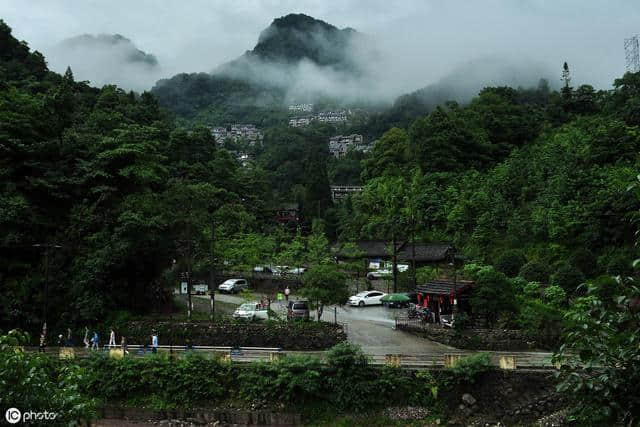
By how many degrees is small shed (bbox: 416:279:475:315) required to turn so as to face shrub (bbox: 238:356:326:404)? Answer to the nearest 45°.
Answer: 0° — it already faces it

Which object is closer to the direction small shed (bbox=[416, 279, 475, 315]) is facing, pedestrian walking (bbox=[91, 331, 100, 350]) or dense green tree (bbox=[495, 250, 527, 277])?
the pedestrian walking

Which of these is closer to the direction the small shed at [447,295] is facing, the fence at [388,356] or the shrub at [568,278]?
the fence

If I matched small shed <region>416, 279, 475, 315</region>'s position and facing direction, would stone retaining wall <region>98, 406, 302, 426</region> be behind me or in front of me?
in front

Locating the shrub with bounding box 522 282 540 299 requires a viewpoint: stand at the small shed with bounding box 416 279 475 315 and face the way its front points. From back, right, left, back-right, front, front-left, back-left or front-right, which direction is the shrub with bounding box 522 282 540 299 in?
back-left

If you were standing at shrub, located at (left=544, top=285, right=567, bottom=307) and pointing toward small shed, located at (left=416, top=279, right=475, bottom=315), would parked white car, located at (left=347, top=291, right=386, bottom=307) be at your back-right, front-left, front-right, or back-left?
front-right

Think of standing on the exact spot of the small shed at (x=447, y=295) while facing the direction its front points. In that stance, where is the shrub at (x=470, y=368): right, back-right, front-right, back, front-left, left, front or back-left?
front-left

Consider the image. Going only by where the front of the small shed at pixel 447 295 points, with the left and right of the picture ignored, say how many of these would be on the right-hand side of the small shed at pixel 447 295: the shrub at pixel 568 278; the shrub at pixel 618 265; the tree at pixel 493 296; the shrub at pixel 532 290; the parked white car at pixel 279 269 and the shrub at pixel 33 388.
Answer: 1

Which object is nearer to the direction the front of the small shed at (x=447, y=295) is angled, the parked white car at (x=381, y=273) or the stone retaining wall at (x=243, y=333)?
the stone retaining wall

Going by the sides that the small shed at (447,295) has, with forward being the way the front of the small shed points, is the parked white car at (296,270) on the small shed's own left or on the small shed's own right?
on the small shed's own right
